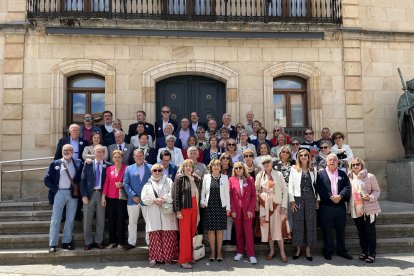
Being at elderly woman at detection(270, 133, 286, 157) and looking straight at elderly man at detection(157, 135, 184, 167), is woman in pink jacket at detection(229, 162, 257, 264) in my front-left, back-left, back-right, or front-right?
front-left

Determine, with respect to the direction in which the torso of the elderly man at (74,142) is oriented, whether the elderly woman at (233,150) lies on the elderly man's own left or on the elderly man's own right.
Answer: on the elderly man's own left

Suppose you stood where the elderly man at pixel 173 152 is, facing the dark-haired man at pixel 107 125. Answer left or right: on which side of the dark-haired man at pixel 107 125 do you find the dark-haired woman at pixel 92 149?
left

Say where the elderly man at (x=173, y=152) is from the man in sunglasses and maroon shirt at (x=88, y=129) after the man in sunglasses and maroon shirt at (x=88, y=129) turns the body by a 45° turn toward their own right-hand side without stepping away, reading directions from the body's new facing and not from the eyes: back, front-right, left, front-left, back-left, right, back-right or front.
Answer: left

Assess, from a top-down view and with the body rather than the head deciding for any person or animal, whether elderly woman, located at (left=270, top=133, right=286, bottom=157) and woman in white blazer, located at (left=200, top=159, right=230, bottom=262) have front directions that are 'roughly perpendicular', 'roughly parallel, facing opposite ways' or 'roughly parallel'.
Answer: roughly parallel

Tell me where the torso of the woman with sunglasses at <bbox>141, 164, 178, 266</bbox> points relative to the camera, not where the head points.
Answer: toward the camera

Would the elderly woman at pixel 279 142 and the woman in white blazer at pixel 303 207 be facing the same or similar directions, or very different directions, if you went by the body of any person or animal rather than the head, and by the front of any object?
same or similar directions

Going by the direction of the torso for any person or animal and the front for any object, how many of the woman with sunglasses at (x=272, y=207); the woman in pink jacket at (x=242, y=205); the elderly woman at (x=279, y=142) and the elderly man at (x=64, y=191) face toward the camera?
4

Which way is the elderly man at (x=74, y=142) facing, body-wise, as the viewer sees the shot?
toward the camera

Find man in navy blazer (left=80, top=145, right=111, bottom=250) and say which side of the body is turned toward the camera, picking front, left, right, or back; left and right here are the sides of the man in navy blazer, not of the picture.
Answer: front

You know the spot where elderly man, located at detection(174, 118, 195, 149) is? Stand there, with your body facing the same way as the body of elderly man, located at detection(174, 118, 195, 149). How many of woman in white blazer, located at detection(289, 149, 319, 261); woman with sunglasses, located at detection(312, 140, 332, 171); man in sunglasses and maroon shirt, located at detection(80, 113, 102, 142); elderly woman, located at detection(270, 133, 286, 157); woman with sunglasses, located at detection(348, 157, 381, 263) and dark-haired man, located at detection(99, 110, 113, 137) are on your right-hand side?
2

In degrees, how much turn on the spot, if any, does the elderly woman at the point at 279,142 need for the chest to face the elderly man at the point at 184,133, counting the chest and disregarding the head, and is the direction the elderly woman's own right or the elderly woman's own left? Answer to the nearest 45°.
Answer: approximately 90° to the elderly woman's own right

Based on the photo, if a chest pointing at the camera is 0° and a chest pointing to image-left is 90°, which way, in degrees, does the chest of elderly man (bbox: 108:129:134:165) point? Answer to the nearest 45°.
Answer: approximately 0°
